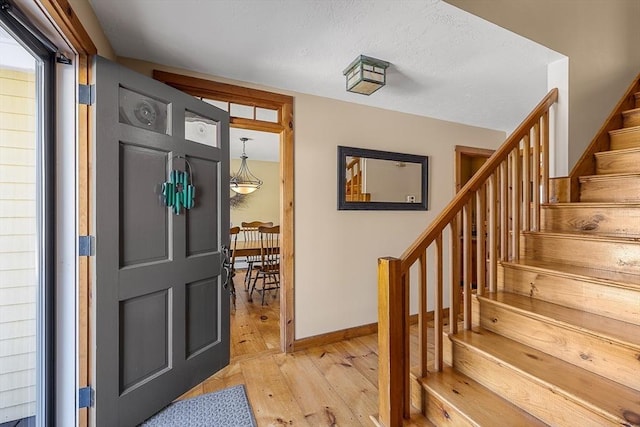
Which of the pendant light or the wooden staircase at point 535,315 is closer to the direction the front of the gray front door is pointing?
the wooden staircase

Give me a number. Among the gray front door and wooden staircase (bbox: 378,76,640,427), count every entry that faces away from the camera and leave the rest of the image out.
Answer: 0

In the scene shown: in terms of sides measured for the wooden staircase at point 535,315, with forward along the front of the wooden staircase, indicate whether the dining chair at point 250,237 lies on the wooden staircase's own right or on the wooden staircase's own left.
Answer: on the wooden staircase's own right

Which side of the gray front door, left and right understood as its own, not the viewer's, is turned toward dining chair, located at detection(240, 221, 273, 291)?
left

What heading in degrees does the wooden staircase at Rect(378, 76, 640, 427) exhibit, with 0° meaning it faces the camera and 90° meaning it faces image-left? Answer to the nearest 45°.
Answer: approximately 45°

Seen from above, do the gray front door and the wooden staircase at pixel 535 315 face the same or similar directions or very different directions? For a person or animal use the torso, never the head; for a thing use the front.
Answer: very different directions

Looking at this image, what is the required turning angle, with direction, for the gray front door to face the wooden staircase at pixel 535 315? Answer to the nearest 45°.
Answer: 0° — it already faces it

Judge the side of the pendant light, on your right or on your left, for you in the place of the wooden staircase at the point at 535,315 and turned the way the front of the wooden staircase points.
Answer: on your right

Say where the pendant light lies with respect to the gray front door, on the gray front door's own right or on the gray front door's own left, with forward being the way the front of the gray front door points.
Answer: on the gray front door's own left

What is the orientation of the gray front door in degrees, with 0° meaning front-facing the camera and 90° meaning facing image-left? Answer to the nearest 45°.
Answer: approximately 315°

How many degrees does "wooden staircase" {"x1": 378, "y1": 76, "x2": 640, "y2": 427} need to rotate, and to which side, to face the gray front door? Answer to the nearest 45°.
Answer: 0° — it already faces it

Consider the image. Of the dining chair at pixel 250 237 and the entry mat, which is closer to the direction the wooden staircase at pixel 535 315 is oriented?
the entry mat
